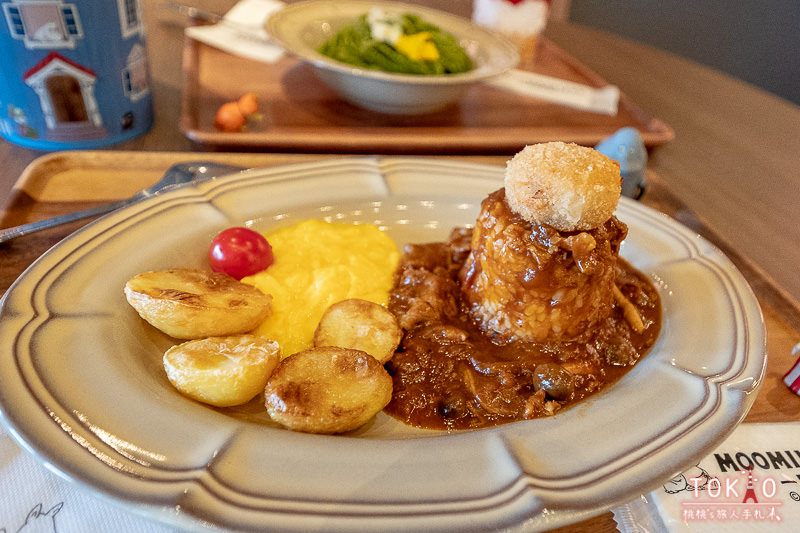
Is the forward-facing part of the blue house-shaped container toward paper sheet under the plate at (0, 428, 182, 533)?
yes

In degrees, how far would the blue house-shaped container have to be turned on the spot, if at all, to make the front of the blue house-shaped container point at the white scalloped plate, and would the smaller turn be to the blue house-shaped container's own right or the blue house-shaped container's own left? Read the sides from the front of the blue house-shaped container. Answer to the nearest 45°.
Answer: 0° — it already faces it

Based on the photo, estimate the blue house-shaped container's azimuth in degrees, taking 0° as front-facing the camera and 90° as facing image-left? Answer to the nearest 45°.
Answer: approximately 0°

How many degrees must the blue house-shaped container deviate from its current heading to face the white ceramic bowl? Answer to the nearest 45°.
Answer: approximately 90° to its left

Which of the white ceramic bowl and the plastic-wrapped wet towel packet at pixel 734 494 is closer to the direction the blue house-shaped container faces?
the plastic-wrapped wet towel packet

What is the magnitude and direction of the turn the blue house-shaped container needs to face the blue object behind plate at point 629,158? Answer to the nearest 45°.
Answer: approximately 45° to its left

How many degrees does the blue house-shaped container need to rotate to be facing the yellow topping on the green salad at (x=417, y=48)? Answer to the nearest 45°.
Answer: approximately 90° to its left

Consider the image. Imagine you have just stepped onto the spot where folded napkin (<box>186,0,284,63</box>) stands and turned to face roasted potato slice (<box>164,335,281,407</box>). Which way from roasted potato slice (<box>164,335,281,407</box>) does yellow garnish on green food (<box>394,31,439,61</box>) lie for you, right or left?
left

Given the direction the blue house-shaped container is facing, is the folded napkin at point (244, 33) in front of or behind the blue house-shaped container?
behind

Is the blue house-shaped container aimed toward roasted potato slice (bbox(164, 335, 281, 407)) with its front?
yes
